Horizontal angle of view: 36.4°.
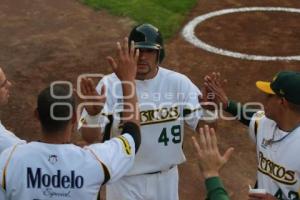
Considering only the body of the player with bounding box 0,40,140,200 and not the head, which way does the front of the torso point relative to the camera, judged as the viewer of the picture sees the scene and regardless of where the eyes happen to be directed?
away from the camera

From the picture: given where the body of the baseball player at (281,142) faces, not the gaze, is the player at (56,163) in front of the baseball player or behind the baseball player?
in front

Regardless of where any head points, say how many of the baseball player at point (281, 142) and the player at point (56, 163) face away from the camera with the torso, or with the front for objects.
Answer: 1

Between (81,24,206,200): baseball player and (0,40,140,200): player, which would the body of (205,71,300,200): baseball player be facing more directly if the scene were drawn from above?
the player

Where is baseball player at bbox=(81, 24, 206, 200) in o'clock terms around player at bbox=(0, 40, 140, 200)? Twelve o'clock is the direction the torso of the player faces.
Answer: The baseball player is roughly at 1 o'clock from the player.

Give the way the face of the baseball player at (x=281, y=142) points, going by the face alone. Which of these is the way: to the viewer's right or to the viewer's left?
to the viewer's left

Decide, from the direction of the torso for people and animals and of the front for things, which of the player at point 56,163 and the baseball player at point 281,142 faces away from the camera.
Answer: the player

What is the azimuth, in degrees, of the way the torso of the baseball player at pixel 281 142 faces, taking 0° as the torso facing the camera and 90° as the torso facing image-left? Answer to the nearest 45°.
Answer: approximately 45°

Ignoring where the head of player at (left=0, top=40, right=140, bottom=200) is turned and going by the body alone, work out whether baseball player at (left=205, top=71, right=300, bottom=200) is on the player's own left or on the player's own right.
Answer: on the player's own right
